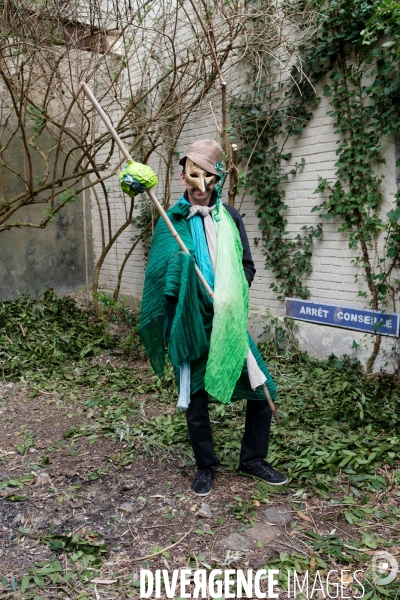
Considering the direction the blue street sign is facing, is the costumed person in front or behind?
in front

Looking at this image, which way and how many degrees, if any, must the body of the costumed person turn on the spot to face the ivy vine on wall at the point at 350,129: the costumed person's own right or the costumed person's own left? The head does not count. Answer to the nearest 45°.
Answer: approximately 135° to the costumed person's own left

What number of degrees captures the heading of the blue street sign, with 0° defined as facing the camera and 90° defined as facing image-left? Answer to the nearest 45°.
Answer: approximately 45°

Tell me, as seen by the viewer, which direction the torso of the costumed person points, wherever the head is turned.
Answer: toward the camera

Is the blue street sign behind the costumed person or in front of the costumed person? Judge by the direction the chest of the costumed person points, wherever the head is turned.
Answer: behind

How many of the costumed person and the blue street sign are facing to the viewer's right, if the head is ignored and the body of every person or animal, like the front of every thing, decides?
0
